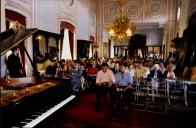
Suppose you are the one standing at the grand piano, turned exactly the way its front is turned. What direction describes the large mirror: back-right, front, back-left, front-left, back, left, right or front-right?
back-left

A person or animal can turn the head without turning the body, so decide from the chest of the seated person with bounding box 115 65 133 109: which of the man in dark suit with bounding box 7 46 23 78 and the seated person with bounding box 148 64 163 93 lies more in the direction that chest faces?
the man in dark suit

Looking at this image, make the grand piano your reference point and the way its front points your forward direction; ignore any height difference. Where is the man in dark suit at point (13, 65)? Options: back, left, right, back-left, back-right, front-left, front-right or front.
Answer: back-left

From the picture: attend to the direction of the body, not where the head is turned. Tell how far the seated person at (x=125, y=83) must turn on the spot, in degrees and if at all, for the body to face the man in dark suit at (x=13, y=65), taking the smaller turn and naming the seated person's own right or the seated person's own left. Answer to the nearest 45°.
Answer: approximately 90° to the seated person's own right

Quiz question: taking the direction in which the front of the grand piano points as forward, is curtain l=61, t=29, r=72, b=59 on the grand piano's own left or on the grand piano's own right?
on the grand piano's own left

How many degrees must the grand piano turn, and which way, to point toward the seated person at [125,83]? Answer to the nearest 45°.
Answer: approximately 90° to its left

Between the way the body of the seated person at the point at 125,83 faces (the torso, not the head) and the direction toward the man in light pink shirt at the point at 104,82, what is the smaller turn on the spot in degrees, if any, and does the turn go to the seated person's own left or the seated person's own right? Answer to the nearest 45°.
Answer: approximately 90° to the seated person's own right

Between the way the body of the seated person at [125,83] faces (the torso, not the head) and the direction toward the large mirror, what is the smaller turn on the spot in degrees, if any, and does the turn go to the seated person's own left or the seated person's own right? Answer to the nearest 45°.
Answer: approximately 135° to the seated person's own right

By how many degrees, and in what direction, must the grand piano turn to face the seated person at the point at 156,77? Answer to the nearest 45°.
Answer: approximately 90° to its left

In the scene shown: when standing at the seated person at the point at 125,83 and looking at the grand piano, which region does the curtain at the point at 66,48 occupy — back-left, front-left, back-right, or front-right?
back-right

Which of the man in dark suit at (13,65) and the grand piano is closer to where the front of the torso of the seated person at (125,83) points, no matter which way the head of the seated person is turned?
the grand piano

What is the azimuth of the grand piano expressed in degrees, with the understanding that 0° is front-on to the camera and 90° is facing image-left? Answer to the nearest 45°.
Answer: approximately 315°

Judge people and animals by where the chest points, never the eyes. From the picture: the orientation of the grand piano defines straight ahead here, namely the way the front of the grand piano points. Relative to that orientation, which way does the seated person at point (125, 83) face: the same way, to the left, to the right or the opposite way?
to the right
